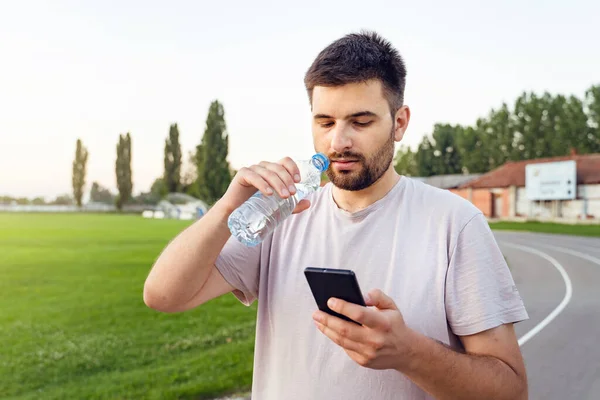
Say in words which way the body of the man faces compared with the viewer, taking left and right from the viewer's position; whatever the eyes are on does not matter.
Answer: facing the viewer and to the left of the viewer
